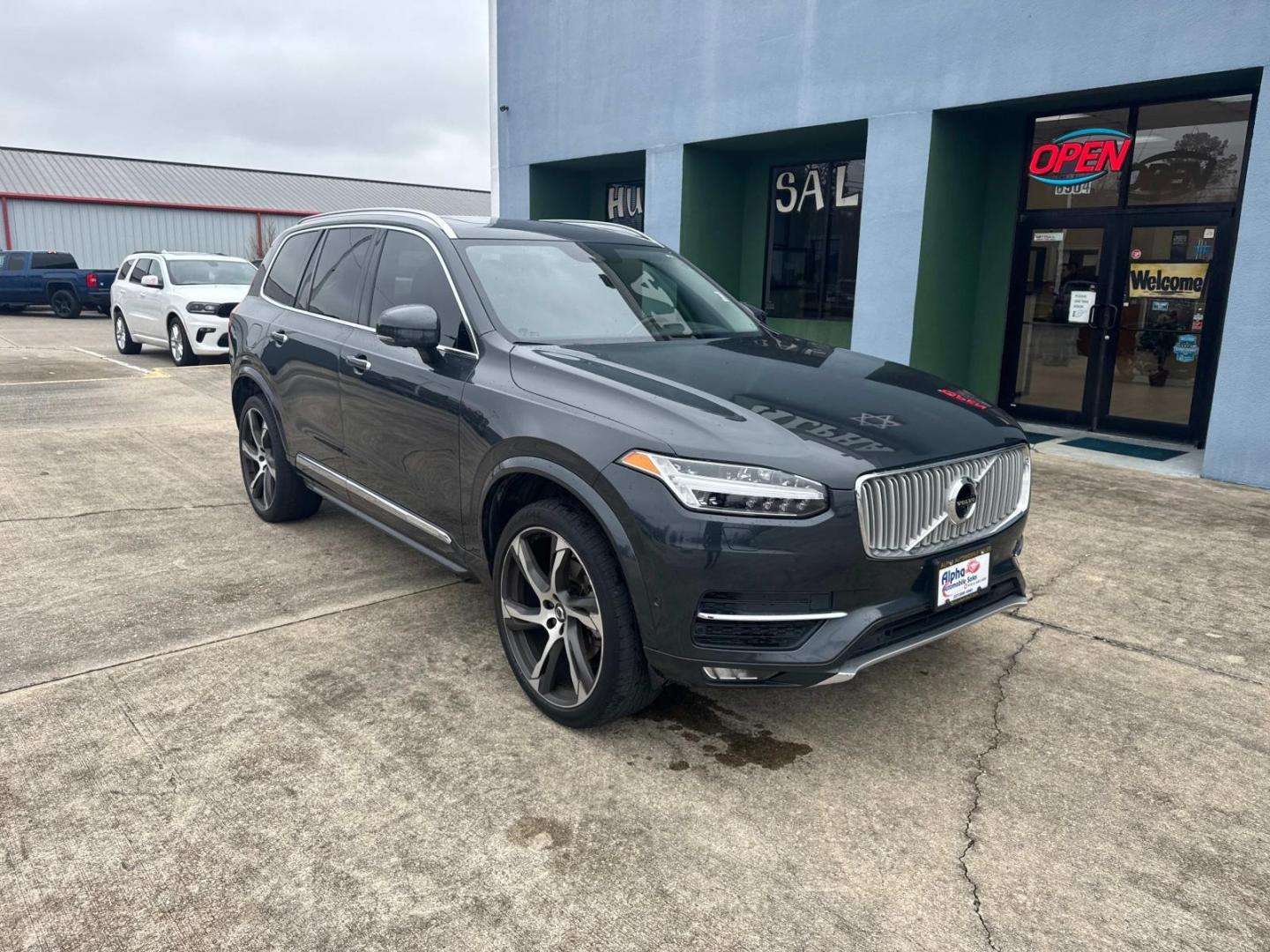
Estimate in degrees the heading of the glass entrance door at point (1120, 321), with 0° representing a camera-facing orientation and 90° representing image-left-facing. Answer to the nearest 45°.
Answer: approximately 45°

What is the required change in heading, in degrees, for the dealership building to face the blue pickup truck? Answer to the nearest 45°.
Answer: approximately 90° to its right

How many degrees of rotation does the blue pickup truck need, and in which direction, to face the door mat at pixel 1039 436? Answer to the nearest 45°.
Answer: approximately 135° to its left

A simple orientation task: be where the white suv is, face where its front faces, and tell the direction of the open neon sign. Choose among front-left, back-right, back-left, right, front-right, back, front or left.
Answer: front

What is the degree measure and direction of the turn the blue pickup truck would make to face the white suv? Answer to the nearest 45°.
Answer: approximately 135° to its left

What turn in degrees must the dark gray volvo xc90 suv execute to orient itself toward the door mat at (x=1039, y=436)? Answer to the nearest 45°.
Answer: approximately 90° to its left

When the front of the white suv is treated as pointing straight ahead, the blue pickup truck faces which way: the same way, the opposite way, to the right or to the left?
the opposite way

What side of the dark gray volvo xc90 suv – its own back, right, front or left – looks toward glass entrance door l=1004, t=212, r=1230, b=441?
left

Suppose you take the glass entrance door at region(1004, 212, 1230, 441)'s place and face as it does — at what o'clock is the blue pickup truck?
The blue pickup truck is roughly at 2 o'clock from the glass entrance door.

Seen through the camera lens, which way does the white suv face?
facing the viewer and to the right of the viewer

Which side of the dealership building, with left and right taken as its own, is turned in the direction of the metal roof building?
right

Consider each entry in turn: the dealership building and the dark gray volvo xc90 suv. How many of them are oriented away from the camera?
0
